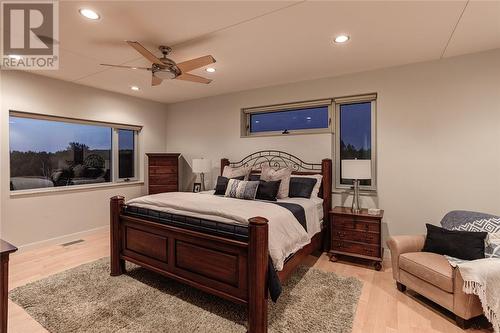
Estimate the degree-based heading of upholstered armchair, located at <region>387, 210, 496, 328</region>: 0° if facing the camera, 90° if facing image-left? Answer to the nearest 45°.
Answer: approximately 45°

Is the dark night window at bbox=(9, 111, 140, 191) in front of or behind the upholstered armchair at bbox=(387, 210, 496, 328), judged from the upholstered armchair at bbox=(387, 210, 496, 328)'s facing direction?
in front

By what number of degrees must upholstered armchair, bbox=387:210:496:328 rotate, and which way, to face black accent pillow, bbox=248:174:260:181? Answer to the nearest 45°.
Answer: approximately 45° to its right

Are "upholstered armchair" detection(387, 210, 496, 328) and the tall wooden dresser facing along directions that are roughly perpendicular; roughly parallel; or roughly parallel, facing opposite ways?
roughly perpendicular

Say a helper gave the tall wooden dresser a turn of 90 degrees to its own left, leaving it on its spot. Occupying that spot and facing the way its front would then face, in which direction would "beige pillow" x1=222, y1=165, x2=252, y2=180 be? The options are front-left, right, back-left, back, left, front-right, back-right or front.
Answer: front-right

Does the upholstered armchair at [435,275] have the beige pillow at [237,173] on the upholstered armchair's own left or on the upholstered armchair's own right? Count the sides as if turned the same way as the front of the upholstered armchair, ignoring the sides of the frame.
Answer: on the upholstered armchair's own right

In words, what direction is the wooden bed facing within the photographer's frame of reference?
facing the viewer and to the left of the viewer

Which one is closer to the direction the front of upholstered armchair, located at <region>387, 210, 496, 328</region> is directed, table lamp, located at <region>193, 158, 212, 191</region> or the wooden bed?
the wooden bed

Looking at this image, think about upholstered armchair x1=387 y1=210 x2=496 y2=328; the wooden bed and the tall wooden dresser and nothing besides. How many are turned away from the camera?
0

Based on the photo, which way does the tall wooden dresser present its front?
toward the camera

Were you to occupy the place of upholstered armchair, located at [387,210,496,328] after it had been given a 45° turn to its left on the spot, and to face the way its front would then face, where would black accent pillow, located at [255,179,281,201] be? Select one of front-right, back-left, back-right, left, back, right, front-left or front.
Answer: right

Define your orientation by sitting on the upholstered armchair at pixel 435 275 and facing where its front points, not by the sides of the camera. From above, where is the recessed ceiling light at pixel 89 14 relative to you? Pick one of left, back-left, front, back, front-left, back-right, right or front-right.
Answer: front

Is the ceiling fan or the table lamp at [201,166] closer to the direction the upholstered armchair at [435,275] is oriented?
the ceiling fan

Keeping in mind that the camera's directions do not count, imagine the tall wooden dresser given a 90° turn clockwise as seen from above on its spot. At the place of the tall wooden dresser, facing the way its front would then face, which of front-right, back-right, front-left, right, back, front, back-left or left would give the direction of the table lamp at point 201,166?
back-left

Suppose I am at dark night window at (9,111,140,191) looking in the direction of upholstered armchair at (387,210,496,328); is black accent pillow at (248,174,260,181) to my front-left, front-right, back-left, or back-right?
front-left
